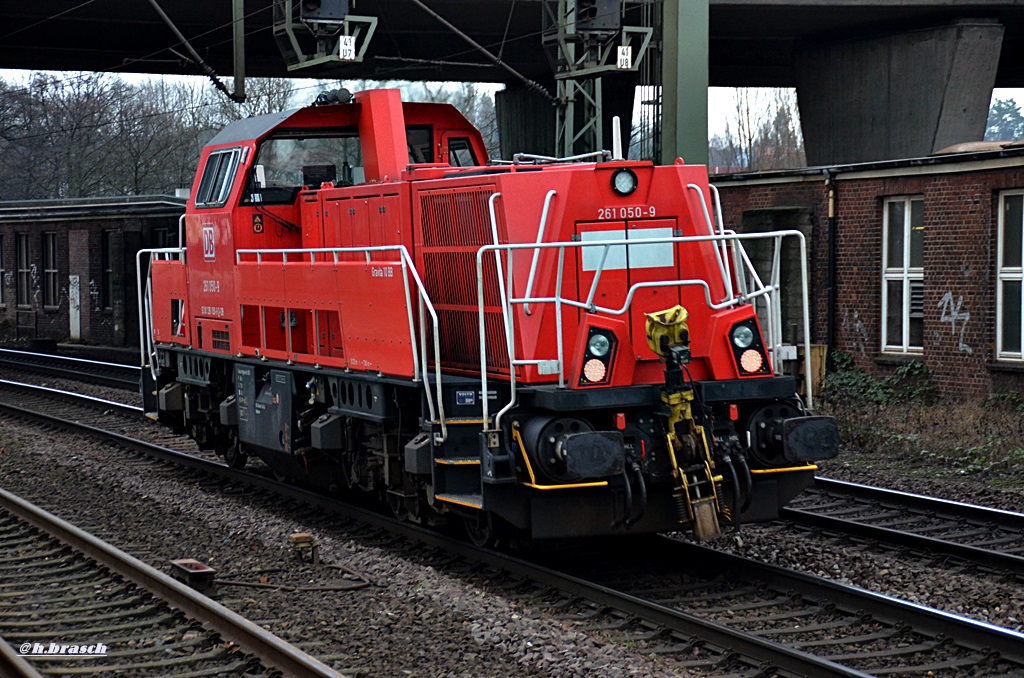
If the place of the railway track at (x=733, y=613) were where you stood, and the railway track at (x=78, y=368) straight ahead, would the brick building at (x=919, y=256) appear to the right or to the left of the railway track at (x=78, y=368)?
right

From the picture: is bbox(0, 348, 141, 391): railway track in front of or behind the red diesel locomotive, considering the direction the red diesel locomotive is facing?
behind

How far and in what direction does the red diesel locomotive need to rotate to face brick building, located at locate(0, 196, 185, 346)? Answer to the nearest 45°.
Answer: approximately 180°

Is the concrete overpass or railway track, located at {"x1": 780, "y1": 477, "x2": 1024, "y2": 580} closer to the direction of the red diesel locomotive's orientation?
the railway track

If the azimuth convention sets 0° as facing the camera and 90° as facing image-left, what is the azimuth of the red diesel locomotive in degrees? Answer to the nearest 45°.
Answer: approximately 315°

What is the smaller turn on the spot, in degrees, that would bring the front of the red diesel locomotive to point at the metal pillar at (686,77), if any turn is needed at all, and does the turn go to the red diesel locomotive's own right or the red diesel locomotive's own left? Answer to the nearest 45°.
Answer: approximately 135° to the red diesel locomotive's own left

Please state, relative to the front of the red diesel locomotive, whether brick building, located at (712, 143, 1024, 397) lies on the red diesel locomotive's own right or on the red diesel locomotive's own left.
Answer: on the red diesel locomotive's own left
